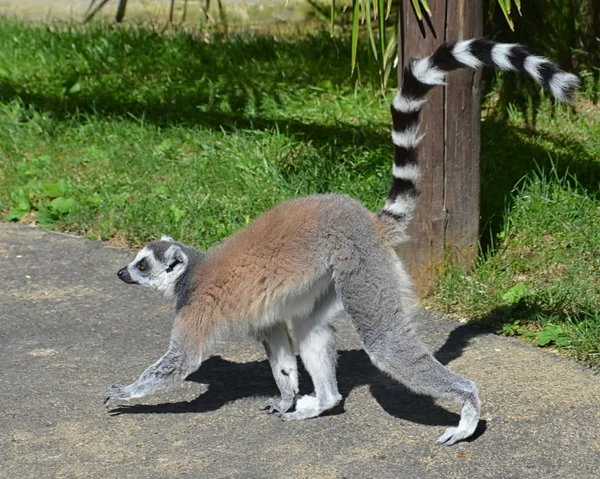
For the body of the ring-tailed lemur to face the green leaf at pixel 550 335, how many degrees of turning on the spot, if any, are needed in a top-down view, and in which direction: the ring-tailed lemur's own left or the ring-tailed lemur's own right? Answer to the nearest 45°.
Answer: approximately 135° to the ring-tailed lemur's own right

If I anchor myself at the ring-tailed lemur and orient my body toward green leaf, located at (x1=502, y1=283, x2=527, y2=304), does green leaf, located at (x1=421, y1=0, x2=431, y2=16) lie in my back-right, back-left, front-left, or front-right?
front-left

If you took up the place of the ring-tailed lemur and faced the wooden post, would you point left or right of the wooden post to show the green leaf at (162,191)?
left

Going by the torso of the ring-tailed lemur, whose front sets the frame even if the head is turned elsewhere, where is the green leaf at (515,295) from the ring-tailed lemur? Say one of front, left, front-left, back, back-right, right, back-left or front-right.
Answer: back-right

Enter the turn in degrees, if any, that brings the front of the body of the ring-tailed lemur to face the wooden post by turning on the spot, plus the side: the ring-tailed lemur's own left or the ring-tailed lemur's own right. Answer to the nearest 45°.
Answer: approximately 135° to the ring-tailed lemur's own right

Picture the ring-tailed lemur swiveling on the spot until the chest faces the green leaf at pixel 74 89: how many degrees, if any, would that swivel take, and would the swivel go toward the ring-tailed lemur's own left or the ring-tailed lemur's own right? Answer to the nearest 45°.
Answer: approximately 45° to the ring-tailed lemur's own right

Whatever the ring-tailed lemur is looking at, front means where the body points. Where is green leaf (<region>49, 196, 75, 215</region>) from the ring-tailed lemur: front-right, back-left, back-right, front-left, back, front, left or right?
front-right

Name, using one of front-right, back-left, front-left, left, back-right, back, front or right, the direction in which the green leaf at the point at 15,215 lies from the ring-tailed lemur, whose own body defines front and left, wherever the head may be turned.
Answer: front-right

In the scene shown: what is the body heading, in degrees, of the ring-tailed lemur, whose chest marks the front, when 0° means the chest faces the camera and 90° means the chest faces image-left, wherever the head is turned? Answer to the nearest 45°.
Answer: approximately 90°

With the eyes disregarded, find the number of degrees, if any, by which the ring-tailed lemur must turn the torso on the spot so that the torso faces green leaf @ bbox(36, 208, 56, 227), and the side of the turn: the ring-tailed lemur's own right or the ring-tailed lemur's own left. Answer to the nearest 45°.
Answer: approximately 45° to the ring-tailed lemur's own right

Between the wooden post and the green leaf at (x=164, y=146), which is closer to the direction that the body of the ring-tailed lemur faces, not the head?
the green leaf
